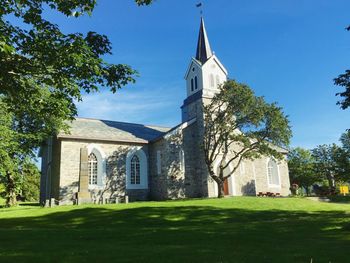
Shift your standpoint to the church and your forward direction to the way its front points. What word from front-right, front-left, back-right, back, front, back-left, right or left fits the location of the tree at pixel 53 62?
front-right

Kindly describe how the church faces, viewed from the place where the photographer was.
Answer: facing the viewer and to the right of the viewer

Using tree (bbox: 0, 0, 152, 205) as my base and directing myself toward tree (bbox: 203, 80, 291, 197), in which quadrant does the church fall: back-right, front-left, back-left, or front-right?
front-left
